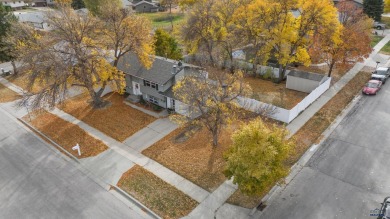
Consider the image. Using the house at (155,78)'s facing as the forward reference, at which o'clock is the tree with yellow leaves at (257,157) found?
The tree with yellow leaves is roughly at 10 o'clock from the house.

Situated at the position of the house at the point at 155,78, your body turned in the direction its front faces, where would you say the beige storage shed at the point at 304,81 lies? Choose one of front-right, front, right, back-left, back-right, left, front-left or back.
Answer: back-left

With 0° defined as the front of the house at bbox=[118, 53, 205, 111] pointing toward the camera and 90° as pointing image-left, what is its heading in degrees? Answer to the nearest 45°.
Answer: approximately 45°

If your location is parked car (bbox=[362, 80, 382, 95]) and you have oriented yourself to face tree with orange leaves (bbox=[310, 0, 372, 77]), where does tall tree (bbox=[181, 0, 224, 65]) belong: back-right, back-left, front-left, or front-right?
front-left

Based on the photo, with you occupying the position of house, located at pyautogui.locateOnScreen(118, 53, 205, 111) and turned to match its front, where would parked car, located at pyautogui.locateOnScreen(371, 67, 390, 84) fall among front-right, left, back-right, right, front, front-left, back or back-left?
back-left

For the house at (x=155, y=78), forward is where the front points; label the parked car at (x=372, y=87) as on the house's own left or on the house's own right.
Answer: on the house's own left

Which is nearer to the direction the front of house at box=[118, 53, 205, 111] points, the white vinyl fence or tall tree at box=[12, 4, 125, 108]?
the tall tree

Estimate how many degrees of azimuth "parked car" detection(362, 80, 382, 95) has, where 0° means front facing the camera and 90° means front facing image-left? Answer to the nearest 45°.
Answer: approximately 45°

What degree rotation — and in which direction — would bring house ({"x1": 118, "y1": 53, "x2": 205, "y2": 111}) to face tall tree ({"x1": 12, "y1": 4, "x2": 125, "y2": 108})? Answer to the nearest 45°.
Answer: approximately 45° to its right

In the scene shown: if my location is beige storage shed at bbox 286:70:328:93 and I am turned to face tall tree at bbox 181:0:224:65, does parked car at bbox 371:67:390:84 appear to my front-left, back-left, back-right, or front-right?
back-right

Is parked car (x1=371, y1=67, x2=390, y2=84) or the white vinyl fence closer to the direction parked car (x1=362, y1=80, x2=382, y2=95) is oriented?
the white vinyl fence

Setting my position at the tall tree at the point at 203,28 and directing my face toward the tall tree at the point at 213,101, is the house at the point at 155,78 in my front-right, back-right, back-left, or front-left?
front-right
